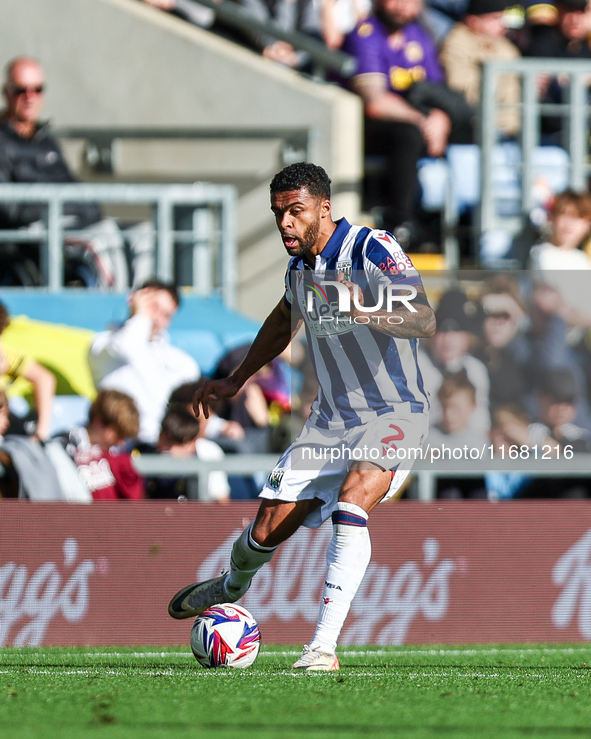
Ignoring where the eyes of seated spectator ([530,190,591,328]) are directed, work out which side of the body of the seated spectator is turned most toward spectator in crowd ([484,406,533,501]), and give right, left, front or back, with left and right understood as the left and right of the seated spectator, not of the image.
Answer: front

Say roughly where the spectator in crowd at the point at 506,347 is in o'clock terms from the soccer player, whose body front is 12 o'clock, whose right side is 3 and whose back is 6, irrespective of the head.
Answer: The spectator in crowd is roughly at 5 o'clock from the soccer player.

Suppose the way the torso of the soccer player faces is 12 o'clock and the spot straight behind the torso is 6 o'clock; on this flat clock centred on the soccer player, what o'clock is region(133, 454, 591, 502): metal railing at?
The metal railing is roughly at 5 o'clock from the soccer player.
